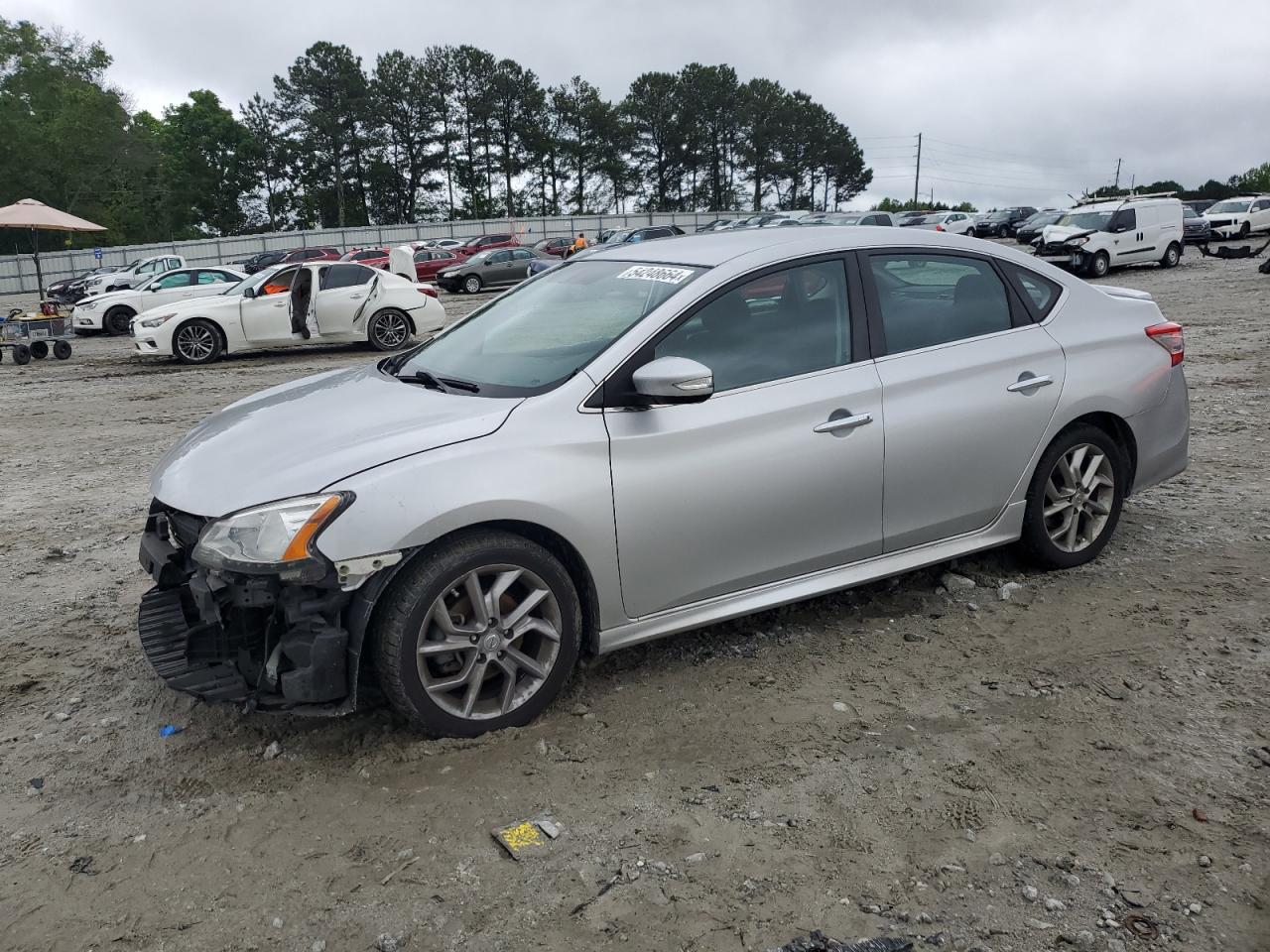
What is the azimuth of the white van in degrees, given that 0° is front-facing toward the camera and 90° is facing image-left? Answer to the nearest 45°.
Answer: approximately 45°

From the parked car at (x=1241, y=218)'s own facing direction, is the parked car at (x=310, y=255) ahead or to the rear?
ahead

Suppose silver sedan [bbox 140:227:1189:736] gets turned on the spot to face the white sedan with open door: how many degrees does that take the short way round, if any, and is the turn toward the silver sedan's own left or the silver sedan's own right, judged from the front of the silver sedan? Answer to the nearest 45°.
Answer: approximately 90° to the silver sedan's own right

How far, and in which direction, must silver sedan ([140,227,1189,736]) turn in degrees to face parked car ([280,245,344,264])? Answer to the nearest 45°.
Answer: approximately 135° to its right

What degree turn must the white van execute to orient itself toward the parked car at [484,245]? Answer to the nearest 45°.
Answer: approximately 45° to its right

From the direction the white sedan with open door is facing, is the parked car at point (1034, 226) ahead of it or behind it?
behind

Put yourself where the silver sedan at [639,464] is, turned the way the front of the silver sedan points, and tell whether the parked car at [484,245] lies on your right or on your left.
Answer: on your right

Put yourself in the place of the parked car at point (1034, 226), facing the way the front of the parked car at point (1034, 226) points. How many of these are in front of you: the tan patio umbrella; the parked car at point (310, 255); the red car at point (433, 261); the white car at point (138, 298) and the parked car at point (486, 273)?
5

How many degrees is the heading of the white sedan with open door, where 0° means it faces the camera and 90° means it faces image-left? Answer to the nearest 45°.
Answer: approximately 90°

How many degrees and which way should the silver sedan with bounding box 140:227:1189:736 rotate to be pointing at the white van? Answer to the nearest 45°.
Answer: approximately 180°

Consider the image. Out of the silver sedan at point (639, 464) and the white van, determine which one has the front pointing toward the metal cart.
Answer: the white van

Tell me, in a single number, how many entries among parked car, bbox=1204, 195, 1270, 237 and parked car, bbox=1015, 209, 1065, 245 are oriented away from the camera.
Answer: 0
